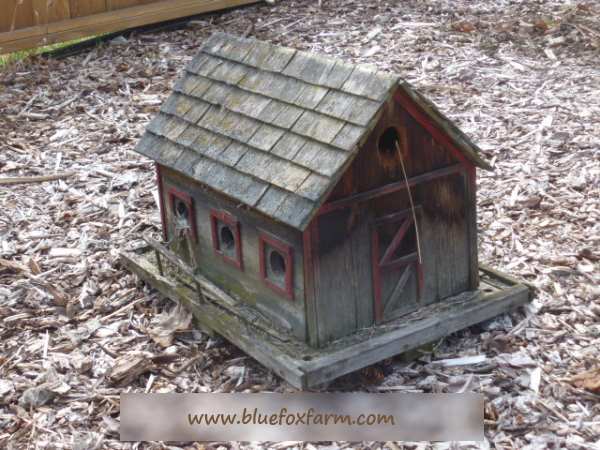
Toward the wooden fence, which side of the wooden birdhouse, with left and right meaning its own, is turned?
back

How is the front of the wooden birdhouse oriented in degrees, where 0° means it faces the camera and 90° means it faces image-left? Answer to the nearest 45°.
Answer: approximately 315°
